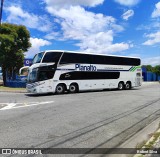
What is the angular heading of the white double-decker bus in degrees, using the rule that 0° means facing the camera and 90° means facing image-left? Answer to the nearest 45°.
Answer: approximately 45°
